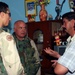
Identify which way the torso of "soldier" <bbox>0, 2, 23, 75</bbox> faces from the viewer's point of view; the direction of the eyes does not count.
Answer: to the viewer's right

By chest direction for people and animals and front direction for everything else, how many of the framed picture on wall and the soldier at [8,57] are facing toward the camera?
1

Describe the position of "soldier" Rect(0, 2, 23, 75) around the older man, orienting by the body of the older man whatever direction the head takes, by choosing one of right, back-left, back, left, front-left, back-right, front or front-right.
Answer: front-right

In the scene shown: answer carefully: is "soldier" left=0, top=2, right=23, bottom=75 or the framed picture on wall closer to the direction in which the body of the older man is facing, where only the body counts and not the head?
the soldier

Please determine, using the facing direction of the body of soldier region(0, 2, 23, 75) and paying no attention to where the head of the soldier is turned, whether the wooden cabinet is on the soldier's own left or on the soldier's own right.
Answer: on the soldier's own left

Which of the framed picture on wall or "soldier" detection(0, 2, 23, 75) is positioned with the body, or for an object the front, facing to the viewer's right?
the soldier

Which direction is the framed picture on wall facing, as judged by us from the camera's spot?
facing the viewer

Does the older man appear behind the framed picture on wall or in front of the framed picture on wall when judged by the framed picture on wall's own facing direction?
in front
